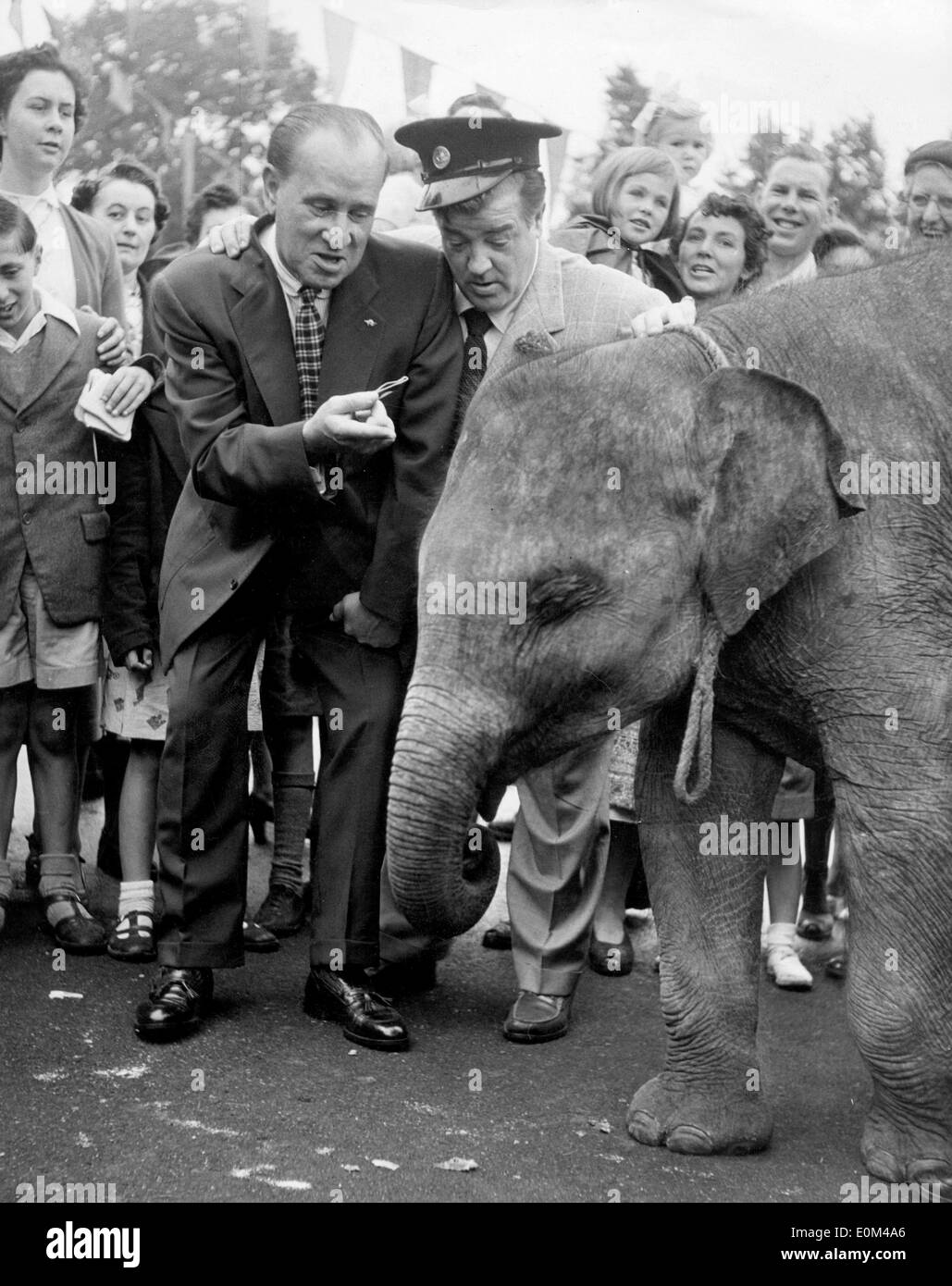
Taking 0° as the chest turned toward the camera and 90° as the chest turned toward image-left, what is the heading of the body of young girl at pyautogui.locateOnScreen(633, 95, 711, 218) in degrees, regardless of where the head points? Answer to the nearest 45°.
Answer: approximately 0°

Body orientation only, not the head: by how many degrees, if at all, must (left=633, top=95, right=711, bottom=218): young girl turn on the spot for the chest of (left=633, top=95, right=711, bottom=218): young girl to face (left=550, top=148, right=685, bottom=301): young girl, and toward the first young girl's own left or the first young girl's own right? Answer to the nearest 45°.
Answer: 0° — they already face them

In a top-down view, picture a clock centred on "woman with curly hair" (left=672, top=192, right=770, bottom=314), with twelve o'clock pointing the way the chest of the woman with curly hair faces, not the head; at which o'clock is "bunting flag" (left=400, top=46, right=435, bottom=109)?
The bunting flag is roughly at 4 o'clock from the woman with curly hair.

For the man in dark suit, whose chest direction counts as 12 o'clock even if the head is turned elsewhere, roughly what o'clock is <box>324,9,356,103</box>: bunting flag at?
The bunting flag is roughly at 6 o'clock from the man in dark suit.

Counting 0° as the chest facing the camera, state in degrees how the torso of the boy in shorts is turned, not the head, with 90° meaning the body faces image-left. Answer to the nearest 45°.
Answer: approximately 0°

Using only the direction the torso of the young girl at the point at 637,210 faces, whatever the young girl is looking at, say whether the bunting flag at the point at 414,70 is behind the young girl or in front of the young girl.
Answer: behind

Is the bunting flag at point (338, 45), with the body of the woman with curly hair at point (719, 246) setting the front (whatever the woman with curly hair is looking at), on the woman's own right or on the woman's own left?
on the woman's own right
